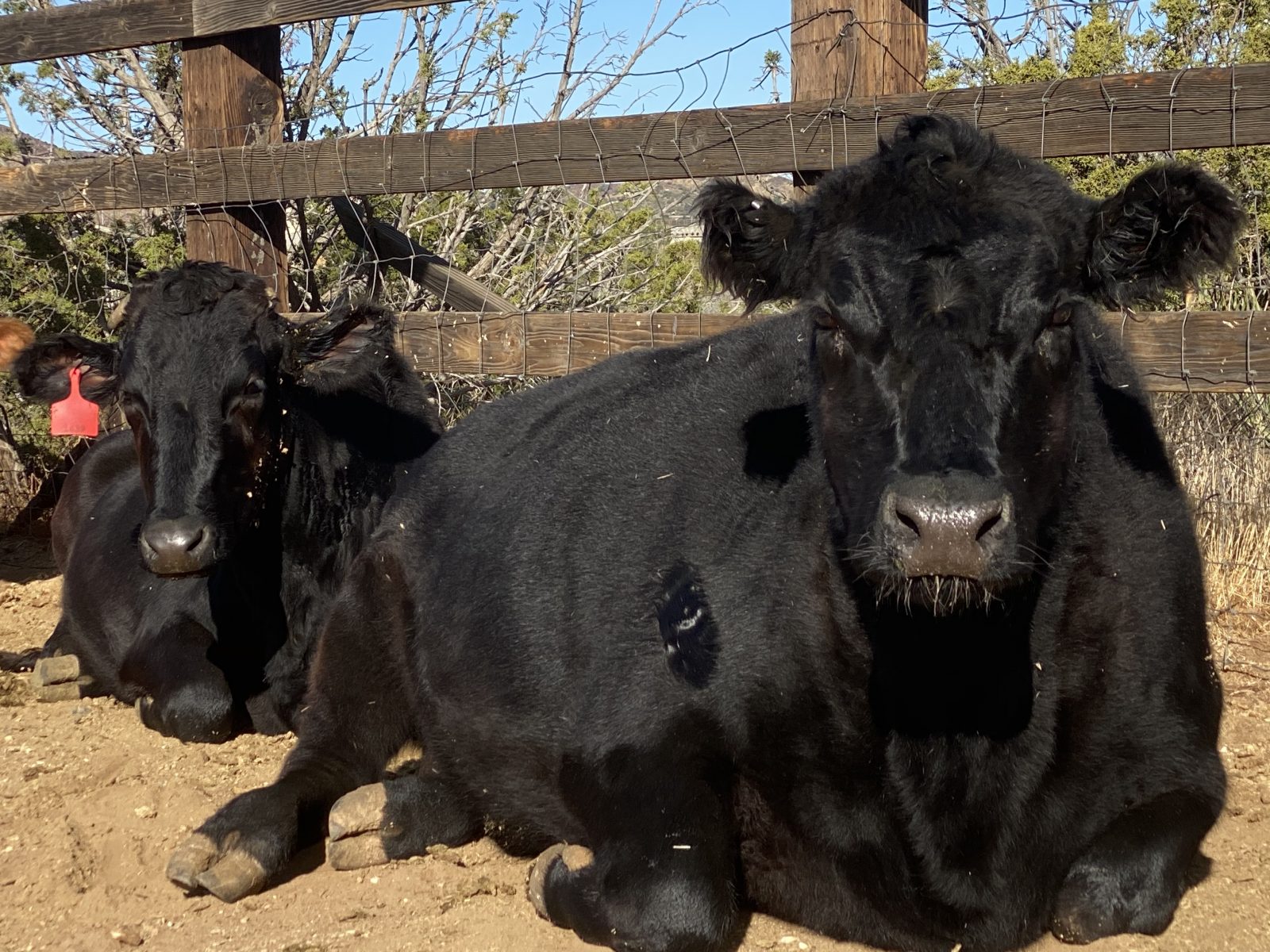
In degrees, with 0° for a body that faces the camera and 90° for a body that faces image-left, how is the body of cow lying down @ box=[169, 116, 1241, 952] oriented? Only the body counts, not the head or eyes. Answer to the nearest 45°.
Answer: approximately 315°

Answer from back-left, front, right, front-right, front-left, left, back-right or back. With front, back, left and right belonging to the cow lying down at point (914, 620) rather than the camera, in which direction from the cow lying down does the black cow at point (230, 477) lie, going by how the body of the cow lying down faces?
back

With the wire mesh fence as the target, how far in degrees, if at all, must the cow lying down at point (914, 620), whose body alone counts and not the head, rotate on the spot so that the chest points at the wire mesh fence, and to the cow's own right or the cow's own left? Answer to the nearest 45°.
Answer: approximately 135° to the cow's own left

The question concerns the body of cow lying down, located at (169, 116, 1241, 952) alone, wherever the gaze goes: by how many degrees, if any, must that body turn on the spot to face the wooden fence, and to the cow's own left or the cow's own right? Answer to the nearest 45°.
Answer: approximately 135° to the cow's own left
